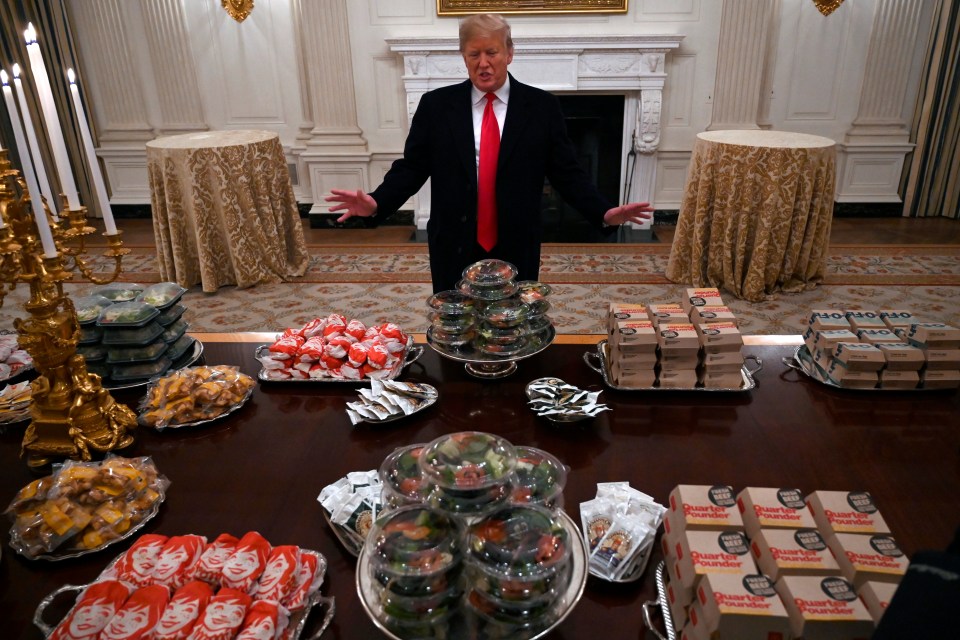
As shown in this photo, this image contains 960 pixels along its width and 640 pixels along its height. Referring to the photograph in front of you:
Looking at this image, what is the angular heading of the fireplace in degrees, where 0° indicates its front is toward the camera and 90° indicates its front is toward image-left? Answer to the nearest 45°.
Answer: approximately 0°

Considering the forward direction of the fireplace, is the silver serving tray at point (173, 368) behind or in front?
in front

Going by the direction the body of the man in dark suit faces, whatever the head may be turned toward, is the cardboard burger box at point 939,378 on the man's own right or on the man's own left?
on the man's own left

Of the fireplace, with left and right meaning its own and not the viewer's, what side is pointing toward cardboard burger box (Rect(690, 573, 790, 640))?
front

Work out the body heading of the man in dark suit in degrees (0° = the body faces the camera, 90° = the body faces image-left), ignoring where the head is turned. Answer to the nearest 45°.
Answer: approximately 0°

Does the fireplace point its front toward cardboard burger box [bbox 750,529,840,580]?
yes

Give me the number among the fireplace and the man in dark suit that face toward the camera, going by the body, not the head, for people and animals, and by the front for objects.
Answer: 2

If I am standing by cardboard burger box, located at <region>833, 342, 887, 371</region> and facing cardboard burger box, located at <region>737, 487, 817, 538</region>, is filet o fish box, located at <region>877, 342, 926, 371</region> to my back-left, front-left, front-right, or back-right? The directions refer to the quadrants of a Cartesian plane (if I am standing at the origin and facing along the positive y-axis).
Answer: back-left

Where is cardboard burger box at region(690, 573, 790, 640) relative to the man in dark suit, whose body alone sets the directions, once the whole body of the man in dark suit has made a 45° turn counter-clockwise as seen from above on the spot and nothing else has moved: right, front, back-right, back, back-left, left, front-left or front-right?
front-right

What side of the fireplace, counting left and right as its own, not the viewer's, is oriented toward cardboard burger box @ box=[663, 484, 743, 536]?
front
